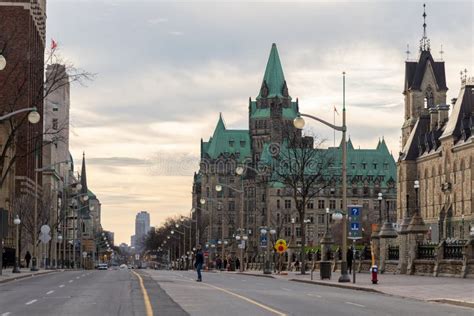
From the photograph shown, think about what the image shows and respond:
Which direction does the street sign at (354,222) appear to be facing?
toward the camera
